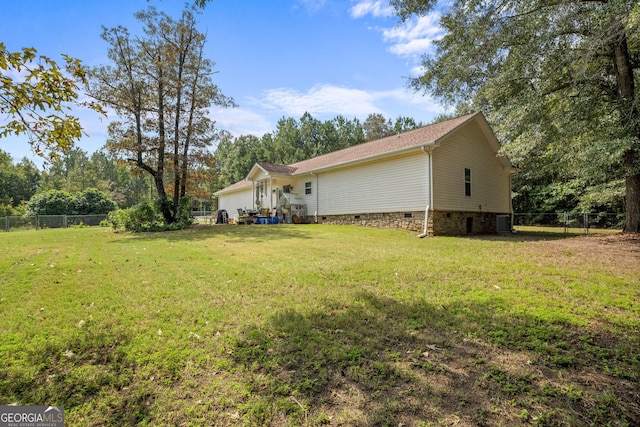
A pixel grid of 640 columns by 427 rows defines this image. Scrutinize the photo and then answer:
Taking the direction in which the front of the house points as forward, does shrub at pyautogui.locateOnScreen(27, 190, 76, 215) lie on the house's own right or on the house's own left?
on the house's own right

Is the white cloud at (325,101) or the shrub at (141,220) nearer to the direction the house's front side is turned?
the shrub

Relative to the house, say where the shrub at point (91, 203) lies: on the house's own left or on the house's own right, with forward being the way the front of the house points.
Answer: on the house's own right
